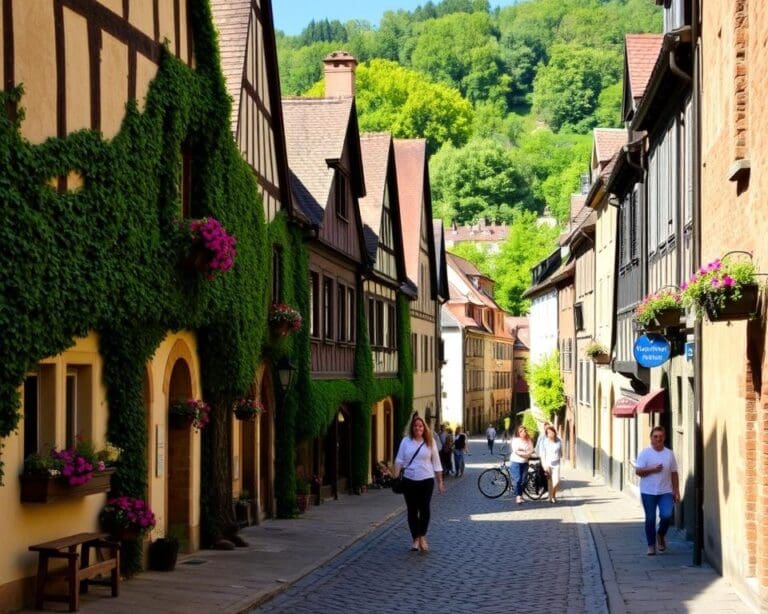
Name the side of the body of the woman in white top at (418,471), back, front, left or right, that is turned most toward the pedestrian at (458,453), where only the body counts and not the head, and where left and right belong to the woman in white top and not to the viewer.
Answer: back

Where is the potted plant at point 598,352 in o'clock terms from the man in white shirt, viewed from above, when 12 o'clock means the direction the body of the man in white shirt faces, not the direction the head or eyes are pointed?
The potted plant is roughly at 6 o'clock from the man in white shirt.

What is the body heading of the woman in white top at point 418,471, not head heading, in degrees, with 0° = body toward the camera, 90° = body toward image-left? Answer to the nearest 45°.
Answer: approximately 0°

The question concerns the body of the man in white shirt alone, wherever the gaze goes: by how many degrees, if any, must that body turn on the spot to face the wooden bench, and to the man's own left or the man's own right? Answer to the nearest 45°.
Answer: approximately 45° to the man's own right

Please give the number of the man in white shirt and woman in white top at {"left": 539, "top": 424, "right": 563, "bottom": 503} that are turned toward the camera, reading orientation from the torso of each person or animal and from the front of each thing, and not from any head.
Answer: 2

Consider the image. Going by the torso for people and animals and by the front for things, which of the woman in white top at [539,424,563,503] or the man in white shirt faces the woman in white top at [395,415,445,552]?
the woman in white top at [539,424,563,503]

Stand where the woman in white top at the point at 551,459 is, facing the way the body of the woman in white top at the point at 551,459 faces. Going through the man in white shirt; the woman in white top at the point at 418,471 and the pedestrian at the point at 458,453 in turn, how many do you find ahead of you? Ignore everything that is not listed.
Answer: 2

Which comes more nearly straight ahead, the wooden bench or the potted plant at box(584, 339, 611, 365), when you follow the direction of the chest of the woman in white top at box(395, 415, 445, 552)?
the wooden bench

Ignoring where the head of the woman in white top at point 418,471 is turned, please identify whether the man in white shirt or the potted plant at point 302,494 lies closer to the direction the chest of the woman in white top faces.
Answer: the man in white shirt

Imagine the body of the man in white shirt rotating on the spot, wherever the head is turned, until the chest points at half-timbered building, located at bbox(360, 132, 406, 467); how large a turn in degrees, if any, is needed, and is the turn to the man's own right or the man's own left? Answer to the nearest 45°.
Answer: approximately 180°
